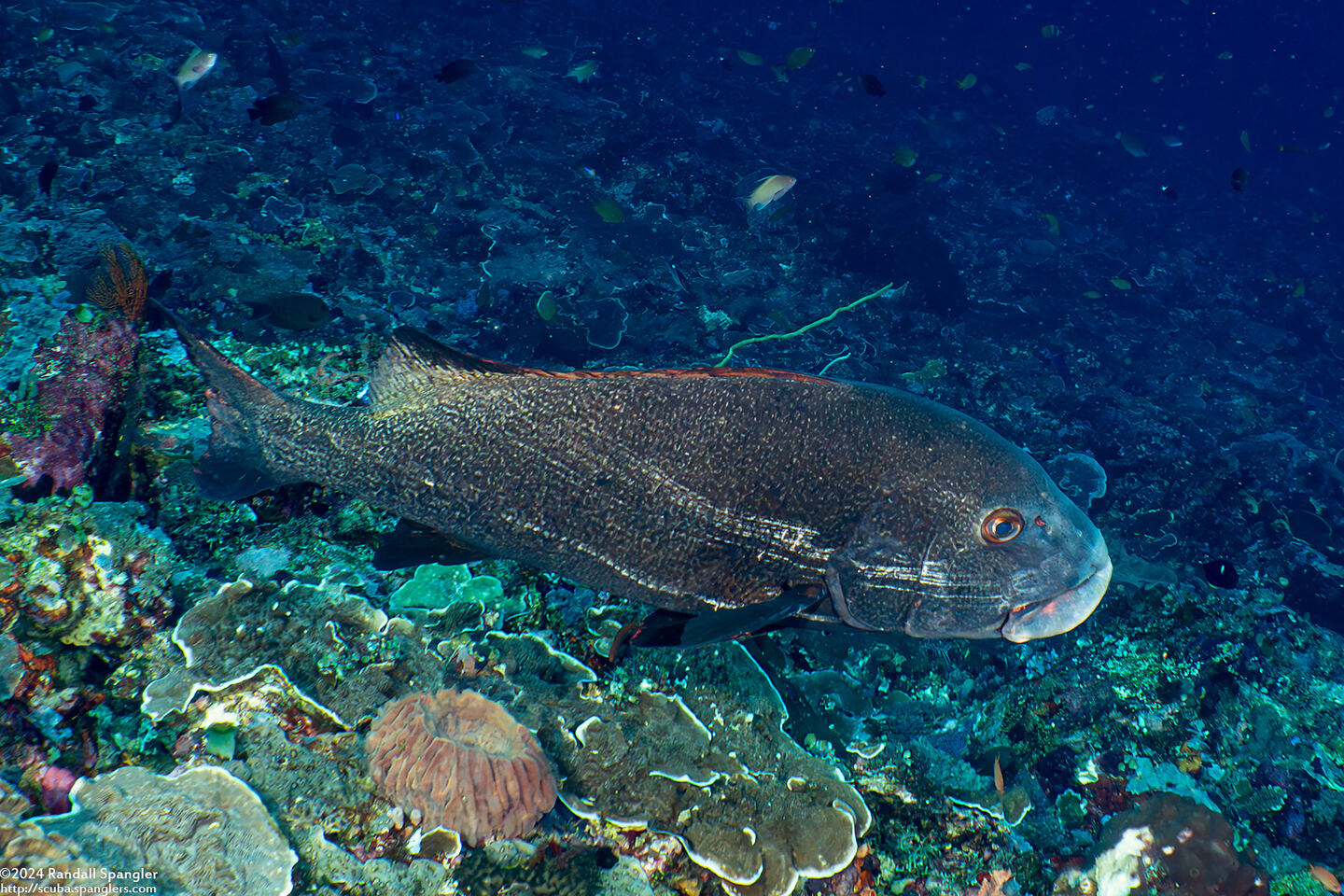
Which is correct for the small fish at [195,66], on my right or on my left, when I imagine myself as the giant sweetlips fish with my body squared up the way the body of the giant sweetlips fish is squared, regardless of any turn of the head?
on my left

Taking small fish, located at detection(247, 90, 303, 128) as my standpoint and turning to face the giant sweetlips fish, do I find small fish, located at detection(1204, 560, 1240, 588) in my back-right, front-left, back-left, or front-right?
front-left

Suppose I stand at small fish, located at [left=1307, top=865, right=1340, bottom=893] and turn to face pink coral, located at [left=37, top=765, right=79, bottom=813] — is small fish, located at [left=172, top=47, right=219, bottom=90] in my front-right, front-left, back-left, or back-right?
front-right

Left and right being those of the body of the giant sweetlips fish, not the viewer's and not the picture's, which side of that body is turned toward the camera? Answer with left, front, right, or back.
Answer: right

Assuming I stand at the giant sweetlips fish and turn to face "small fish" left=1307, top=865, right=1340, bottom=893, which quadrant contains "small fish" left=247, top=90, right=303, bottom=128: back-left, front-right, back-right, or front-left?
back-left

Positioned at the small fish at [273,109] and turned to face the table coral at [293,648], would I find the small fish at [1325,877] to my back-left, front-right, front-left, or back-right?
front-left

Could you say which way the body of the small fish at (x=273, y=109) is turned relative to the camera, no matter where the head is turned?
to the viewer's right
